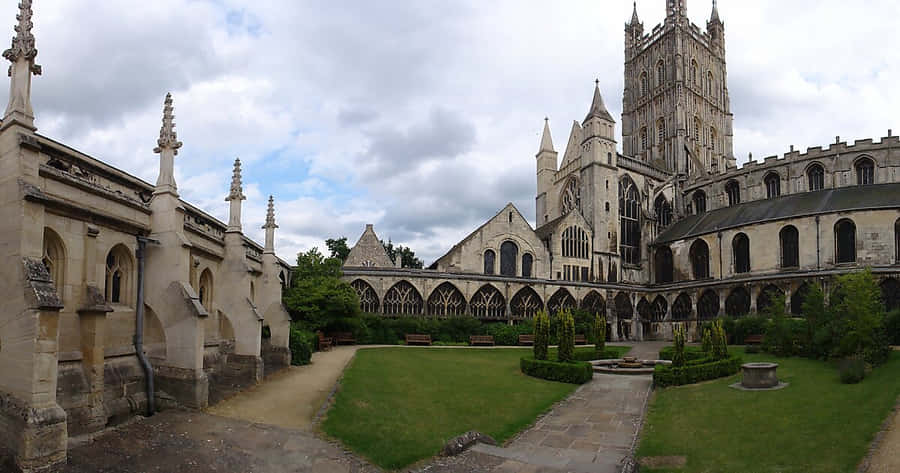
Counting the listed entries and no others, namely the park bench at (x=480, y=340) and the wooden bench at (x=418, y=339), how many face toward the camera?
2

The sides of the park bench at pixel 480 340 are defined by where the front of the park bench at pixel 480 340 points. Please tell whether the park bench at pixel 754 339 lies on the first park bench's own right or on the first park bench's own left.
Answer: on the first park bench's own left

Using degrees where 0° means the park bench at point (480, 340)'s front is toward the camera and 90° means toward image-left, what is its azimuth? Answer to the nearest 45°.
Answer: approximately 0°

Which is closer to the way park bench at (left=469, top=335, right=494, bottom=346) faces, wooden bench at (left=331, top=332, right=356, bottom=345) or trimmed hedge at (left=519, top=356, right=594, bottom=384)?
the trimmed hedge

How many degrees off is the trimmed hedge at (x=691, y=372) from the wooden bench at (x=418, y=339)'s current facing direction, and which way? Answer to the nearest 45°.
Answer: approximately 45° to its left
